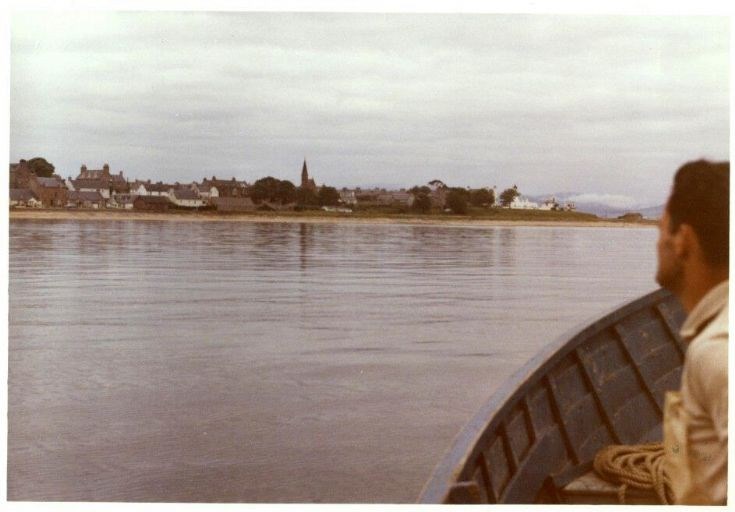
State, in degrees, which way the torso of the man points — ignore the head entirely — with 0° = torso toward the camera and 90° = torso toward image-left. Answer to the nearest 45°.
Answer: approximately 135°

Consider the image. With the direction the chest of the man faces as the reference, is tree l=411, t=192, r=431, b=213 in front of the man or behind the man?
in front

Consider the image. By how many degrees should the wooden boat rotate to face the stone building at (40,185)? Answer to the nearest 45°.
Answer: approximately 90° to its left

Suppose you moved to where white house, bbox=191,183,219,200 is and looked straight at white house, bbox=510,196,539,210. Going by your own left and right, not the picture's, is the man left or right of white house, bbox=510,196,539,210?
right

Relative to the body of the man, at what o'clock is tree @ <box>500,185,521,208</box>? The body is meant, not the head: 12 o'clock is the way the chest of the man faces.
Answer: The tree is roughly at 1 o'clock from the man.

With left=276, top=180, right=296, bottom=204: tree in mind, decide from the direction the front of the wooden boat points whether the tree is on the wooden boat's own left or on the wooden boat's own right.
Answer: on the wooden boat's own left

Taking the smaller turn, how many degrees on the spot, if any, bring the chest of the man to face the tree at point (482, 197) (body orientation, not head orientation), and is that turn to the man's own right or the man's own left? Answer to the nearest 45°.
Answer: approximately 45° to the man's own right

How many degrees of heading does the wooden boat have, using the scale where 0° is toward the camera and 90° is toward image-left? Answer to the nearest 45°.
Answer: approximately 225°

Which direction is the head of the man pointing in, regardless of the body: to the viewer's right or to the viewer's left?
to the viewer's left
